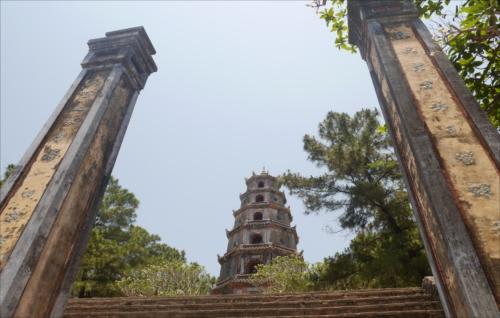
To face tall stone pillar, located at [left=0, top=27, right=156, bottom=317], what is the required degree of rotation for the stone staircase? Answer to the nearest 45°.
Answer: approximately 45° to its right

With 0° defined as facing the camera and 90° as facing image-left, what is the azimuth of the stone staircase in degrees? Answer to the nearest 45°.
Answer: approximately 0°

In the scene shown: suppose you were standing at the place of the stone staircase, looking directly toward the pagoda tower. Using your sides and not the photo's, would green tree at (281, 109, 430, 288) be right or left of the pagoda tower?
right

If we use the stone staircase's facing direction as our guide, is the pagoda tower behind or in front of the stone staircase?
behind

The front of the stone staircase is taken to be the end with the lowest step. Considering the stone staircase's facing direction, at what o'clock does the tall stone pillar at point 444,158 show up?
The tall stone pillar is roughly at 11 o'clock from the stone staircase.

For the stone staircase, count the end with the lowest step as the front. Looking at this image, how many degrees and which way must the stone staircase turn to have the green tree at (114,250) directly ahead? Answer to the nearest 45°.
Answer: approximately 135° to its right
